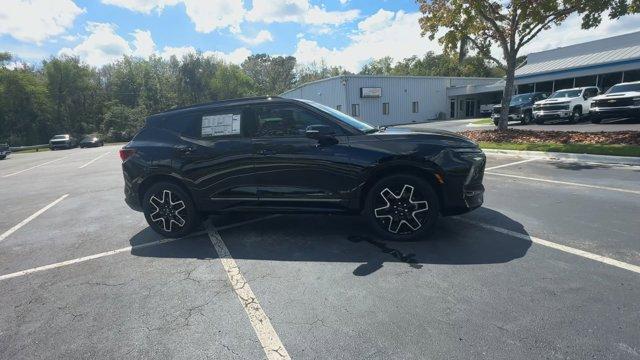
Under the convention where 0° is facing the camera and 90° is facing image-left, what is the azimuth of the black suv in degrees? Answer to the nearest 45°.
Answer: approximately 270°

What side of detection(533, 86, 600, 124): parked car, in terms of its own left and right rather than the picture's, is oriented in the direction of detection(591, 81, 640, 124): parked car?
left

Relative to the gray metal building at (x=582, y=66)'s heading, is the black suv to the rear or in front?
in front

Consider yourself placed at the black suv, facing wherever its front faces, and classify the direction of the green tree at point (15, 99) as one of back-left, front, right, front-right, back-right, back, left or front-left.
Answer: back-left

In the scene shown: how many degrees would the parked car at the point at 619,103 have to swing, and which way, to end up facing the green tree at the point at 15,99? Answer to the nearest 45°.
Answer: approximately 45° to its right

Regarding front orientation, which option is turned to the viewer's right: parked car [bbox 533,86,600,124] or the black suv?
the black suv

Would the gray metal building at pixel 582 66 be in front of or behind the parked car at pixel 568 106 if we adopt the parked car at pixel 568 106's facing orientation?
behind

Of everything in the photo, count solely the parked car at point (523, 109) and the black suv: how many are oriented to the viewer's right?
1

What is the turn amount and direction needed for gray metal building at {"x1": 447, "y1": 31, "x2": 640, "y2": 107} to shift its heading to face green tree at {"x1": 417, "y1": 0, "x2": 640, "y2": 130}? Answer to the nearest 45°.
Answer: approximately 45° to its left

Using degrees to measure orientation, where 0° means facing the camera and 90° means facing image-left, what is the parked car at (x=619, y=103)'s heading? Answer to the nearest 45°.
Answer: approximately 45°

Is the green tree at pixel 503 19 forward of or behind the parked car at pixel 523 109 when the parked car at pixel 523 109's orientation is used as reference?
forward
